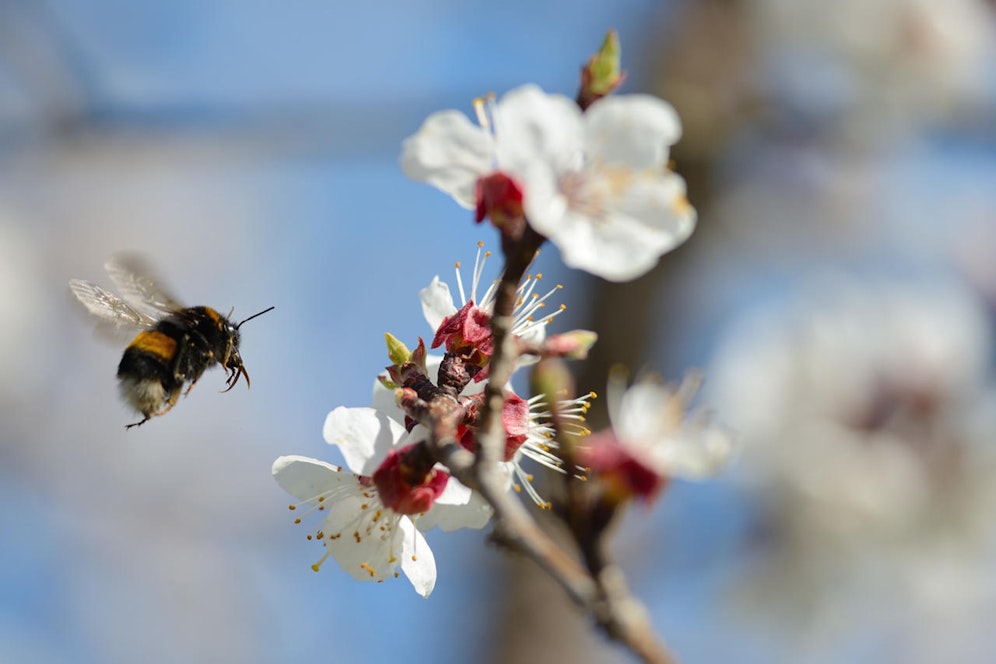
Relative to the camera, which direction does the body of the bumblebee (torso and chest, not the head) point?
to the viewer's right

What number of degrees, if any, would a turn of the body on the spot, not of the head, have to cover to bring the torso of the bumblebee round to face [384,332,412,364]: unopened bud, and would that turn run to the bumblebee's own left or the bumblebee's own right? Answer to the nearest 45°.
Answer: approximately 45° to the bumblebee's own right

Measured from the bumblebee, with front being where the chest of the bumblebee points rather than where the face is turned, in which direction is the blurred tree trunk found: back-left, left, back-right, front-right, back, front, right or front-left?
front-left
